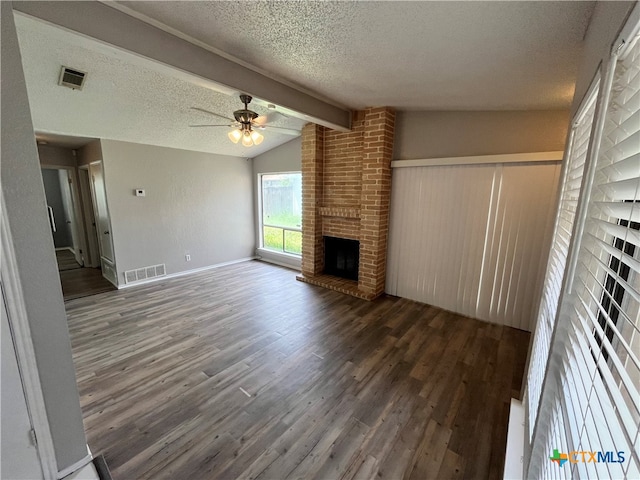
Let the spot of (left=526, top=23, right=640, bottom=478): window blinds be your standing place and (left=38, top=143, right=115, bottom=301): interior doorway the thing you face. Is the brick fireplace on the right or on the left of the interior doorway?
right

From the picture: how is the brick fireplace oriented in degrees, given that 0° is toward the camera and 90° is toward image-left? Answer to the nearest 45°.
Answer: approximately 45°

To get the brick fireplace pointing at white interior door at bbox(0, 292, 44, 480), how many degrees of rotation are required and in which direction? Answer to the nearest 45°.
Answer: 0° — it already faces it

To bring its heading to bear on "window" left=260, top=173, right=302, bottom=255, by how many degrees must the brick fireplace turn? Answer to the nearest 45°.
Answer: approximately 90° to its right

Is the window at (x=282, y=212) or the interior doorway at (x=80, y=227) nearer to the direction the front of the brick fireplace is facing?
the interior doorway

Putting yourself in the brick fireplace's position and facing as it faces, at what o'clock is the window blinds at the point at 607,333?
The window blinds is roughly at 10 o'clock from the brick fireplace.
